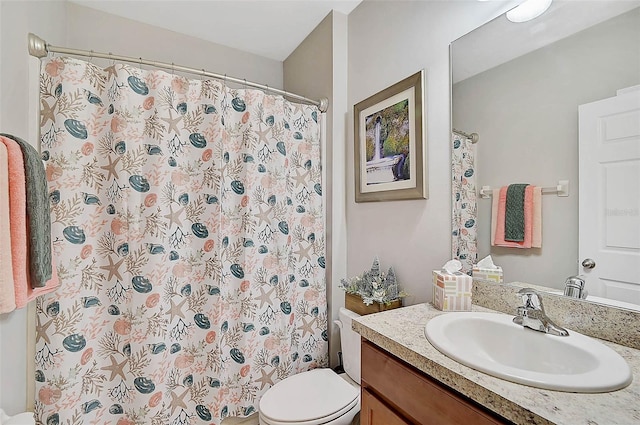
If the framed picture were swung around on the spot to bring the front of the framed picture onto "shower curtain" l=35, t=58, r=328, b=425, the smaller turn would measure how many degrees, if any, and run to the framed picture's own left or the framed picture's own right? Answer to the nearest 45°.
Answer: approximately 45° to the framed picture's own right

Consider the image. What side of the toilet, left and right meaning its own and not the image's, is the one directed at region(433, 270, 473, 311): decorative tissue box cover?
left

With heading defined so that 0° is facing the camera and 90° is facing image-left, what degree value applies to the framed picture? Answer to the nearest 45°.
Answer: approximately 45°

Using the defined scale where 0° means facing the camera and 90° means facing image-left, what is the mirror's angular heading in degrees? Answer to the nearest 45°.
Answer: approximately 45°

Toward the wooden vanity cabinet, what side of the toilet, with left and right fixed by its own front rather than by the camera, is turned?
left

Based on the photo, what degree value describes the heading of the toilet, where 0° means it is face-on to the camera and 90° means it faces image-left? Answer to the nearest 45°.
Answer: approximately 45°
